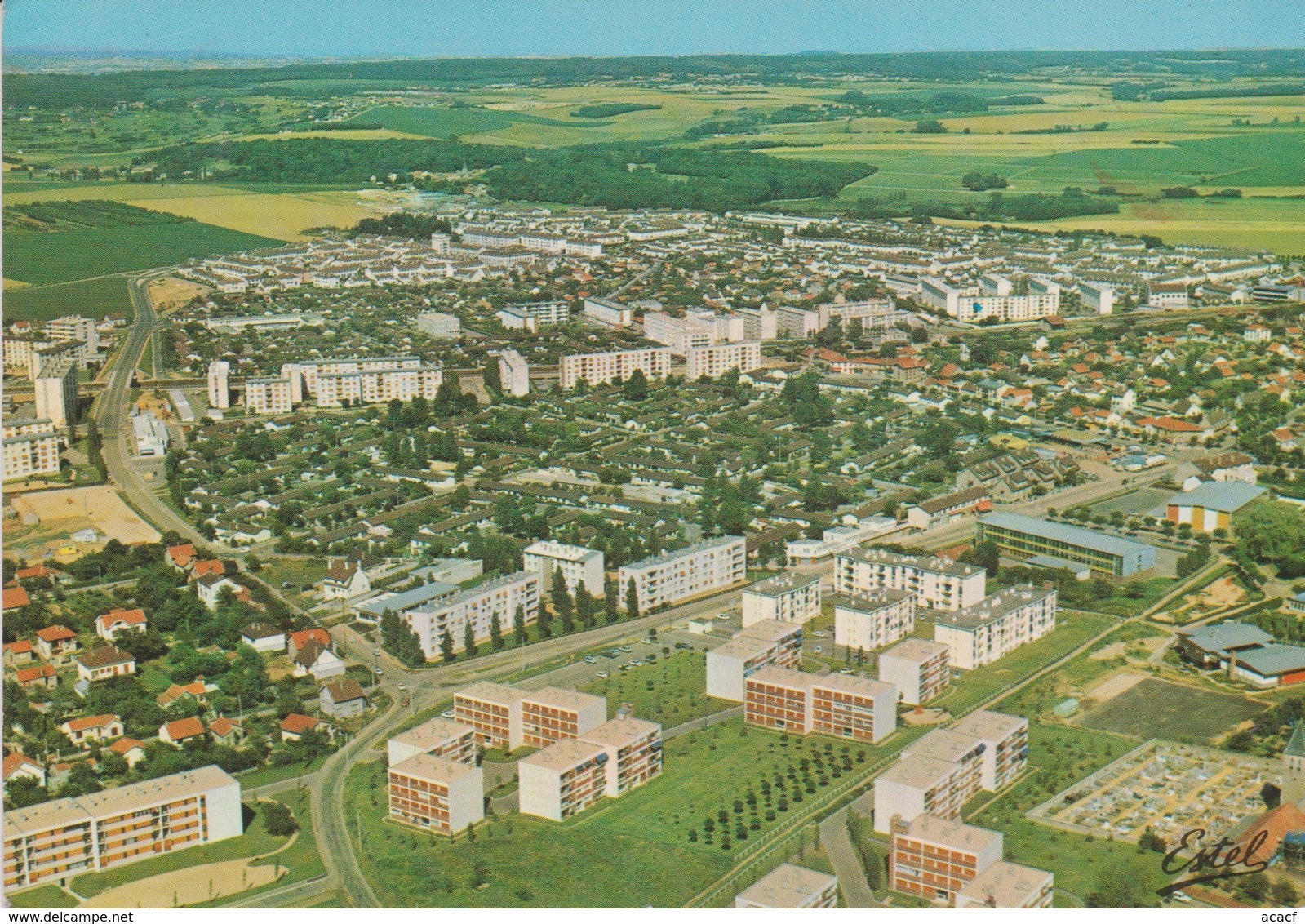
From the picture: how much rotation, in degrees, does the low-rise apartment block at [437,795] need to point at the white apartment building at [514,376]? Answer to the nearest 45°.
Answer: approximately 135° to its right

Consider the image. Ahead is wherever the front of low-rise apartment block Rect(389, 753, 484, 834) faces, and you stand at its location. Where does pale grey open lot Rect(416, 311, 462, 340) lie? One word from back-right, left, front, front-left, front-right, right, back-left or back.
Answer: back-right

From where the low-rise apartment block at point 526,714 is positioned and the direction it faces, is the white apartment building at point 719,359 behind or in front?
behind

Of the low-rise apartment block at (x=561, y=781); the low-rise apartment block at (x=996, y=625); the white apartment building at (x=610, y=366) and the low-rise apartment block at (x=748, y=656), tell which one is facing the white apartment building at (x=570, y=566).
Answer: the white apartment building at (x=610, y=366)

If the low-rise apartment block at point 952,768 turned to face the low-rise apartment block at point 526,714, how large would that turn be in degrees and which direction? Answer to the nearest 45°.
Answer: approximately 135° to its right

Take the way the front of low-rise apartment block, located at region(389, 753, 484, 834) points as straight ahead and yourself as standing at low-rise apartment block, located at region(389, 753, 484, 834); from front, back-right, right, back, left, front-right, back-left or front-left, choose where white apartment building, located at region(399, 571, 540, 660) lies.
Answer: back-right

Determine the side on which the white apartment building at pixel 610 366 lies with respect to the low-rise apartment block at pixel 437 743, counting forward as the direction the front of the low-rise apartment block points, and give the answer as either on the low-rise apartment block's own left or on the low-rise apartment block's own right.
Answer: on the low-rise apartment block's own left

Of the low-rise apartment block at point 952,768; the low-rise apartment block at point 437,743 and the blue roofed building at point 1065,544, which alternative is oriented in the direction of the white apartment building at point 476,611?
the blue roofed building

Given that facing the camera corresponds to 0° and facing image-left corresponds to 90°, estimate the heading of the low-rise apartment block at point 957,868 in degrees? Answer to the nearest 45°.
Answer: approximately 45°

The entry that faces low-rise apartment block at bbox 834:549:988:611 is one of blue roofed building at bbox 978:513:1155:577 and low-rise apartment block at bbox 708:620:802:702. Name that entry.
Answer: the blue roofed building

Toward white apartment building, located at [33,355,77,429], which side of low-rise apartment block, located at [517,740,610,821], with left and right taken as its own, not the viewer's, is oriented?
back

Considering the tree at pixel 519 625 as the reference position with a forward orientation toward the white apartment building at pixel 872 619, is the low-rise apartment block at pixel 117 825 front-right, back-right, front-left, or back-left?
back-right

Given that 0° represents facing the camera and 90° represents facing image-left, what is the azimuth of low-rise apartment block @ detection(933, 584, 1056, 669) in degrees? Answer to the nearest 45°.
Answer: approximately 315°

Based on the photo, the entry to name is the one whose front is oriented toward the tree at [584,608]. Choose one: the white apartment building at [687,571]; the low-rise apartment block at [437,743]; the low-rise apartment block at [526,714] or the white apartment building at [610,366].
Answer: the white apartment building at [610,366]
